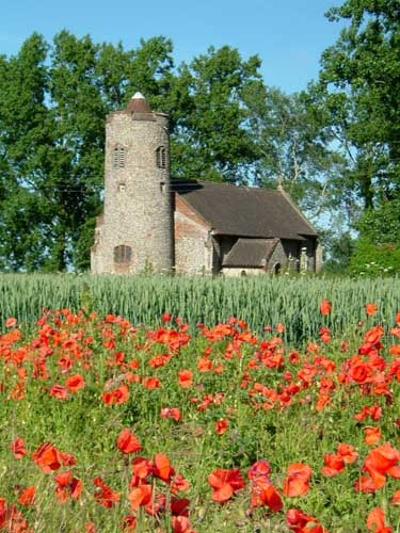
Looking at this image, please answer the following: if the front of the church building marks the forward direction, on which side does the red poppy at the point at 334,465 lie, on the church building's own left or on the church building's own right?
on the church building's own left

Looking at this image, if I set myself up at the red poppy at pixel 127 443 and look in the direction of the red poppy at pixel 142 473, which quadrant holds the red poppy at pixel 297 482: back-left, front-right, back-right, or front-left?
front-left

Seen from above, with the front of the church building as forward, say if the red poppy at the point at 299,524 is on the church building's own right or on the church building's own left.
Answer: on the church building's own left
